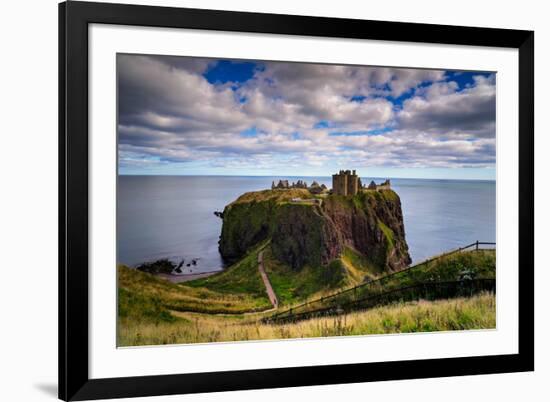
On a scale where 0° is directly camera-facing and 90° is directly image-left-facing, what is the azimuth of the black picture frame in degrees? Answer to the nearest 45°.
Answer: approximately 315°
